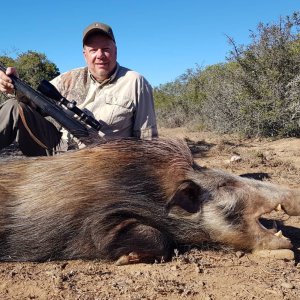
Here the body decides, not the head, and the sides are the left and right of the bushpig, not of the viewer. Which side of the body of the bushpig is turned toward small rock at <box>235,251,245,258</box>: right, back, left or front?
front

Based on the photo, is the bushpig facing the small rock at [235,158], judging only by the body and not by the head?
no

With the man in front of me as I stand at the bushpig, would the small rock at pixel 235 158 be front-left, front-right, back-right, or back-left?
front-right

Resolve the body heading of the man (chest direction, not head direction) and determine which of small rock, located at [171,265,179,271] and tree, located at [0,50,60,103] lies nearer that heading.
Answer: the small rock

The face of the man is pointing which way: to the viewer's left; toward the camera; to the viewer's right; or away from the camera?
toward the camera

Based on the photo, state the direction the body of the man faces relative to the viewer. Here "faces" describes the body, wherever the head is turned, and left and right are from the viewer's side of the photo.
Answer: facing the viewer and to the left of the viewer

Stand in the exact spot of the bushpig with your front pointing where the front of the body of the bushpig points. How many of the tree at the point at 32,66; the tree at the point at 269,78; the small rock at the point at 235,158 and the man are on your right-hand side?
0

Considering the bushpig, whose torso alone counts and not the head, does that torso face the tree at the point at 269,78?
no

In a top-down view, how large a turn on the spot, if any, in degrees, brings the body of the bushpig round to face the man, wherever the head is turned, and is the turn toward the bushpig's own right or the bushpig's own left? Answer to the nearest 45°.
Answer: approximately 90° to the bushpig's own left

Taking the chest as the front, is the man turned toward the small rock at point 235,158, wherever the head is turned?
no

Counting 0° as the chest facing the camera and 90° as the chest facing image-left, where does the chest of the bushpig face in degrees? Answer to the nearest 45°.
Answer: approximately 270°

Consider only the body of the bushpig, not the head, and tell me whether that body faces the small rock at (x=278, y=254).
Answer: yes

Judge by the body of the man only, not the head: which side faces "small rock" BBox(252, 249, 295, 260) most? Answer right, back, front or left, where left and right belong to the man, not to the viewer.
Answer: left

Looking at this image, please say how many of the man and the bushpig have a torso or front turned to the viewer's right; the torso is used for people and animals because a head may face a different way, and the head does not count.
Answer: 1

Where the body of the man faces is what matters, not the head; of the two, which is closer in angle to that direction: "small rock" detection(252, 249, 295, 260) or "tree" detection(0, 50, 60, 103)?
the small rock

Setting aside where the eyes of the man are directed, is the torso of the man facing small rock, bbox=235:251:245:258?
no

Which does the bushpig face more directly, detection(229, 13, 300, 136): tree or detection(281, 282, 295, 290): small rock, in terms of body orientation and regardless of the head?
the small rock
